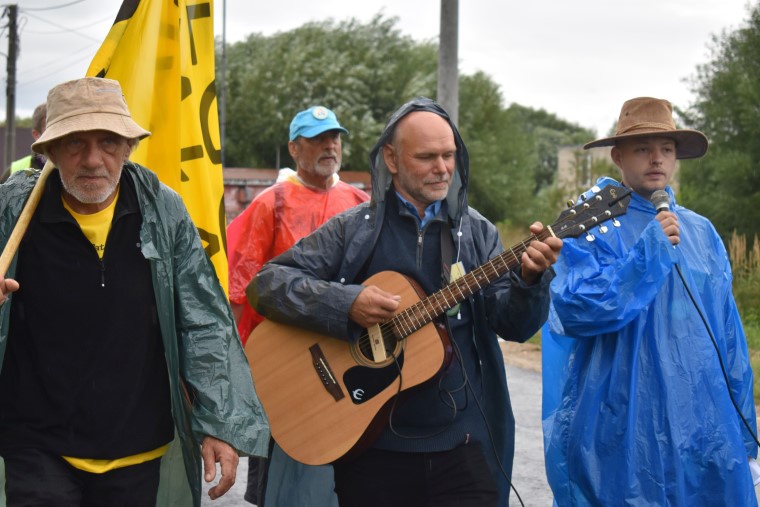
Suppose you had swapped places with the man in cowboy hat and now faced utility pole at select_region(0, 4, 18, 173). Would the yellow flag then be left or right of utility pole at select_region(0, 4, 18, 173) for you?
left

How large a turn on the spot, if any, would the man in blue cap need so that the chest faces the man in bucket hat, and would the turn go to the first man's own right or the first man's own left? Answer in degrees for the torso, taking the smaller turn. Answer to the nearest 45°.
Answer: approximately 45° to the first man's own right

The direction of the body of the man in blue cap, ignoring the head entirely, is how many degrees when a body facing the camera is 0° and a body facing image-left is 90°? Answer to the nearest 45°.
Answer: approximately 315°

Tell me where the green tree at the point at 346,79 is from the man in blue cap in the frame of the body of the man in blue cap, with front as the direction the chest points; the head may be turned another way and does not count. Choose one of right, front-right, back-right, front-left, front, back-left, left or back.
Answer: back-left

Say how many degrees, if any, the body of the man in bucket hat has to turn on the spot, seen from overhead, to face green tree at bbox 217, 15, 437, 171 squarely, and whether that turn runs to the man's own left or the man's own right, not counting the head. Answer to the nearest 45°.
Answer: approximately 180°

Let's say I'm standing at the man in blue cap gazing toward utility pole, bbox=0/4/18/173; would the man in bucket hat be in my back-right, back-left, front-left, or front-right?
back-left

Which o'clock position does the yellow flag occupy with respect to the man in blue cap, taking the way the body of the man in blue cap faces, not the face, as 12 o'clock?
The yellow flag is roughly at 2 o'clock from the man in blue cap.

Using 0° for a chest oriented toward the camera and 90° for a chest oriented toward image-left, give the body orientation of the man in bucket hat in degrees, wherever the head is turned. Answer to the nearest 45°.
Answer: approximately 0°

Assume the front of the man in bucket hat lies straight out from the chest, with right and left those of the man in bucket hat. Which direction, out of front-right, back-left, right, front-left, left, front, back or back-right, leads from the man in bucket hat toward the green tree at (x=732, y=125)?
back-left
